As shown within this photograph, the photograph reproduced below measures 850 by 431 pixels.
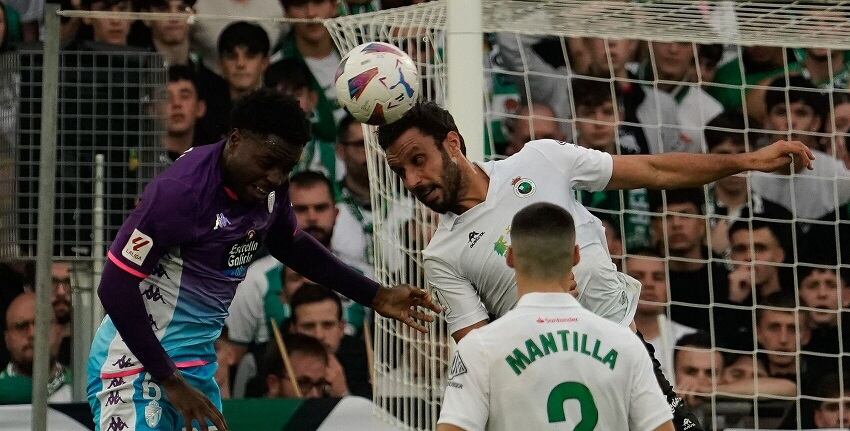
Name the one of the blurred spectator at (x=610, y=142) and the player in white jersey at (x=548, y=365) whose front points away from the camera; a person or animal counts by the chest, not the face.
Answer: the player in white jersey

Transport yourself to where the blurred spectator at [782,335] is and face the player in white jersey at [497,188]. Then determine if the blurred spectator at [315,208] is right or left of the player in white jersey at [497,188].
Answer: right

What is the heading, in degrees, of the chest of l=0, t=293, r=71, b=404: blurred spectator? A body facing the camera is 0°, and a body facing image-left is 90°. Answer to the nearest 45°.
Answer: approximately 0°

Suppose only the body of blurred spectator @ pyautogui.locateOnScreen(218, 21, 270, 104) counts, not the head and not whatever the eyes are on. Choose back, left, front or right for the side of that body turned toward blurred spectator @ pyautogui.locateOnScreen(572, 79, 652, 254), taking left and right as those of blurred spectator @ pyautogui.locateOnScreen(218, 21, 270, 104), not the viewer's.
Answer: left

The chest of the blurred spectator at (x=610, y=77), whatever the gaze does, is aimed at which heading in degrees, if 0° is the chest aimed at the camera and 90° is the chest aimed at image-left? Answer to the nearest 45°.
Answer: approximately 0°

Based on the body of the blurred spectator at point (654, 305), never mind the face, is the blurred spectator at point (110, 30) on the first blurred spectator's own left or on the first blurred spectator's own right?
on the first blurred spectator's own right
